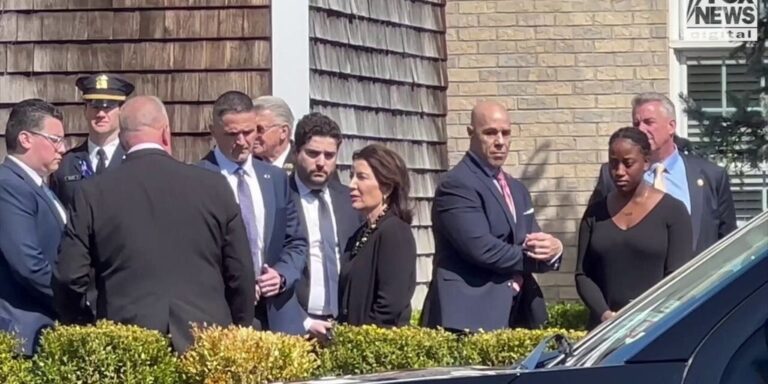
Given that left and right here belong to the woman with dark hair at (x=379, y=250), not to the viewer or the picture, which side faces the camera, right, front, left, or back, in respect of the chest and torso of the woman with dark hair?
left

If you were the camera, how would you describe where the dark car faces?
facing to the left of the viewer

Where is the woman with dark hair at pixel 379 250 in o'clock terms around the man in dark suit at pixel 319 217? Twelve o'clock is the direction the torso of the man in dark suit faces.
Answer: The woman with dark hair is roughly at 11 o'clock from the man in dark suit.

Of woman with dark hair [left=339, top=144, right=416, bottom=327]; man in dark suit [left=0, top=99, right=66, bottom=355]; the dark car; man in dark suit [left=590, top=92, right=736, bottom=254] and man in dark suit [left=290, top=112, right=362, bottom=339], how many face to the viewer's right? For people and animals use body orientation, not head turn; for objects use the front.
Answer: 1

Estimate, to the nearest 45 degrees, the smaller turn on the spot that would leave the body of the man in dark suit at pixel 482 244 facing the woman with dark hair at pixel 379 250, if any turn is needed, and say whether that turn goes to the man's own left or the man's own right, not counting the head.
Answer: approximately 90° to the man's own right

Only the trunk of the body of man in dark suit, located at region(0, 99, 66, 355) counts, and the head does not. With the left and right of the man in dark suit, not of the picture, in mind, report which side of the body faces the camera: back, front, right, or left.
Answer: right

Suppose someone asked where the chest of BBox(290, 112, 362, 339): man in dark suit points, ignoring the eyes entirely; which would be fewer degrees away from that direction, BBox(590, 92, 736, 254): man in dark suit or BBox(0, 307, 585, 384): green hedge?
the green hedge

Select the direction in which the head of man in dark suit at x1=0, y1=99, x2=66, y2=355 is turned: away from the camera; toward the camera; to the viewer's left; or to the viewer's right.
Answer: to the viewer's right

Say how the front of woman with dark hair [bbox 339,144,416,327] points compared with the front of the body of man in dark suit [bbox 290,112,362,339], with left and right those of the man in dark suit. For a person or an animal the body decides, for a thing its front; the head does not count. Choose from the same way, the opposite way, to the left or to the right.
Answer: to the right

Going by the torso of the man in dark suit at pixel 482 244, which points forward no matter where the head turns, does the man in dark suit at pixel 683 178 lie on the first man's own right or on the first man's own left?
on the first man's own left

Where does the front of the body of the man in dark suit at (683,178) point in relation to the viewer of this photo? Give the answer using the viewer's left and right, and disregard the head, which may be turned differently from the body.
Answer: facing the viewer and to the left of the viewer

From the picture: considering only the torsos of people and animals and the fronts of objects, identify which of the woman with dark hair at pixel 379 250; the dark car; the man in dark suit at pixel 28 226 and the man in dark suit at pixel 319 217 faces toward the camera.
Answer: the man in dark suit at pixel 319 217

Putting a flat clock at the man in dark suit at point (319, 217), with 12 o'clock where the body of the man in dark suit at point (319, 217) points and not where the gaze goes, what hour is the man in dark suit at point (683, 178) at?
the man in dark suit at point (683, 178) is roughly at 9 o'clock from the man in dark suit at point (319, 217).

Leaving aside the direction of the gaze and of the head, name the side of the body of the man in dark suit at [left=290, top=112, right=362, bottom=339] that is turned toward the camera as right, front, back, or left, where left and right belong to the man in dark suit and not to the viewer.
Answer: front

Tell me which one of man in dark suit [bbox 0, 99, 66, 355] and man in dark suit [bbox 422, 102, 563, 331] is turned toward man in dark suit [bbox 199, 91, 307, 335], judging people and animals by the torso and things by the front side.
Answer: man in dark suit [bbox 0, 99, 66, 355]

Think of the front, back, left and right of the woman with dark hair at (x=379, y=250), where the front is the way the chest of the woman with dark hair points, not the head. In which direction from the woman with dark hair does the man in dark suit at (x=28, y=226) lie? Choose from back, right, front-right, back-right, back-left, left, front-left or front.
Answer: front

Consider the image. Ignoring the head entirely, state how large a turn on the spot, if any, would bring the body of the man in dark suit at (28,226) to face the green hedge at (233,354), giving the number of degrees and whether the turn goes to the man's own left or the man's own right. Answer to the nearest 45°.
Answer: approximately 45° to the man's own right
